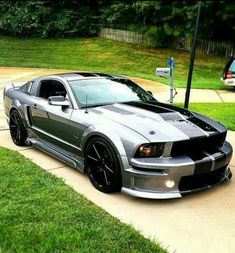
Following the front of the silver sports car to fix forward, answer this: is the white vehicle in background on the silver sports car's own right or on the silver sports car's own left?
on the silver sports car's own left
